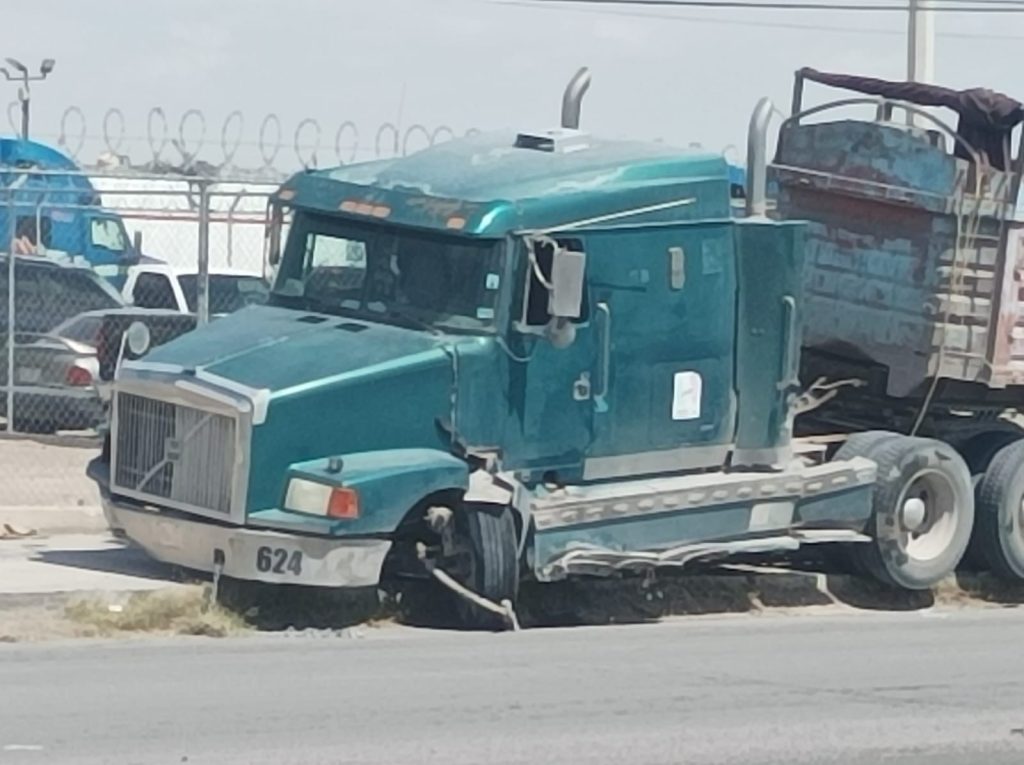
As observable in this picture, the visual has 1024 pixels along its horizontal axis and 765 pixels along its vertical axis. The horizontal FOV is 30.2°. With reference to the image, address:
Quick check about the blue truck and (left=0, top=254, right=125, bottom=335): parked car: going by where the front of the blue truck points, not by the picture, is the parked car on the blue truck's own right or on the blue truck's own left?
on the blue truck's own right

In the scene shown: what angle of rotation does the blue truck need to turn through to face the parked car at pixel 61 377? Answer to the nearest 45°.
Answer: approximately 90° to its right

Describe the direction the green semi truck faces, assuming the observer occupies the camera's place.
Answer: facing the viewer and to the left of the viewer

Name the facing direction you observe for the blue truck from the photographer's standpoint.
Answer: facing to the right of the viewer

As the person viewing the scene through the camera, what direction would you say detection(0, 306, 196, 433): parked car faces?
facing away from the viewer and to the right of the viewer

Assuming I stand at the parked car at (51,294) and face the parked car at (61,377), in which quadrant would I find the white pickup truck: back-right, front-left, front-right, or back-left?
back-left

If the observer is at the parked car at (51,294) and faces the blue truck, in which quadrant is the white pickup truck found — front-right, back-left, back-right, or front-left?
front-right

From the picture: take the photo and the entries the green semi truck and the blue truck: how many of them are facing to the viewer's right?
1

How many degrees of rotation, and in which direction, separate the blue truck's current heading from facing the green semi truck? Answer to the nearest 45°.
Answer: approximately 90° to its right

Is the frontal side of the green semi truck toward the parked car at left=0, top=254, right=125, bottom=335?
no

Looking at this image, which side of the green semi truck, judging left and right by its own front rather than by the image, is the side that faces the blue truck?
right

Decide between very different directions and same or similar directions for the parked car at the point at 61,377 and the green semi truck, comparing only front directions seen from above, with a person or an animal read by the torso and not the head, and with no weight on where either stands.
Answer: very different directions

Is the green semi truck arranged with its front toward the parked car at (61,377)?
no
